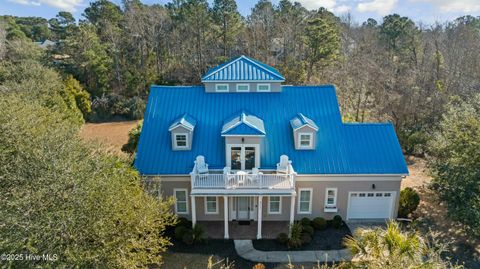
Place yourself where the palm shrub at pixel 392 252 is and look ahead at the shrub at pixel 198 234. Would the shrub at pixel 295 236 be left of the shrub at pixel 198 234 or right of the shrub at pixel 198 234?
right

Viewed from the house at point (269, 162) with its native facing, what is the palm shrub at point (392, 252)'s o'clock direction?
The palm shrub is roughly at 11 o'clock from the house.

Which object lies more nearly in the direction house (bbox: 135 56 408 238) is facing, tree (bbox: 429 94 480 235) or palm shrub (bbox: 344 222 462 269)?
the palm shrub

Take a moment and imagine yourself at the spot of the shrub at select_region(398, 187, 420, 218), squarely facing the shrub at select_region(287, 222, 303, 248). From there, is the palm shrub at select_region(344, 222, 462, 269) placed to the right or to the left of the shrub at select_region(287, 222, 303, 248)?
left

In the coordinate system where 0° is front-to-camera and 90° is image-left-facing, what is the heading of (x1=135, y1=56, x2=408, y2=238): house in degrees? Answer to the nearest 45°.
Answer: approximately 0°

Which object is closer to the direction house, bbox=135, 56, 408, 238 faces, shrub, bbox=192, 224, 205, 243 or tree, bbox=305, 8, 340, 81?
the shrub

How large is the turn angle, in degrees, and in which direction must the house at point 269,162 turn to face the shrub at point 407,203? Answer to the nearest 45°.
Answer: approximately 90° to its left

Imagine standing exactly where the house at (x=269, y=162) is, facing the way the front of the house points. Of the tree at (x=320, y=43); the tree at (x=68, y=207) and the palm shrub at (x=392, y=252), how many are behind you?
1

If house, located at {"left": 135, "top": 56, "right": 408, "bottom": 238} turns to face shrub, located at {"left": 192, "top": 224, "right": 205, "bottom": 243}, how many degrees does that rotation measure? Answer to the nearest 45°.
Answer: approximately 45° to its right

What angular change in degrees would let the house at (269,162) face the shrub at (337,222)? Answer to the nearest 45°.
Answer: approximately 90° to its left

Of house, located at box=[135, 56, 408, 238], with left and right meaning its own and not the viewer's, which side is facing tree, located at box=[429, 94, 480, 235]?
left
